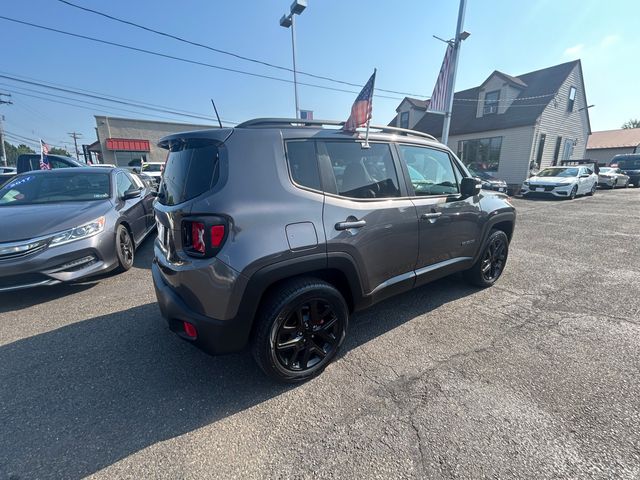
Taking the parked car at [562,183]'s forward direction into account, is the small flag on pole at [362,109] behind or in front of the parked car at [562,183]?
in front

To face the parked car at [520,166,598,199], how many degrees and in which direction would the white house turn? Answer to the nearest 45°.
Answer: approximately 45° to its left

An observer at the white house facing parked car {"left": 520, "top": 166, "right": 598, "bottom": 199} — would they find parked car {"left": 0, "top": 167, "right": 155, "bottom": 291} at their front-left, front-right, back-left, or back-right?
front-right

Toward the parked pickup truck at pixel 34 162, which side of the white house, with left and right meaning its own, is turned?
front

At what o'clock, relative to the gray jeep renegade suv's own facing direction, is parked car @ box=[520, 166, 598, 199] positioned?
The parked car is roughly at 12 o'clock from the gray jeep renegade suv.

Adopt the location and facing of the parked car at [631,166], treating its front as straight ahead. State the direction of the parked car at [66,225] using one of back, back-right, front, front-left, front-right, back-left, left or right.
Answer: front-left

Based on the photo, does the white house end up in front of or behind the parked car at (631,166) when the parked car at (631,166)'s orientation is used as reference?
in front

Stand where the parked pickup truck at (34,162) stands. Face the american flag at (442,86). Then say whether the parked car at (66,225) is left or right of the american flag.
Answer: right

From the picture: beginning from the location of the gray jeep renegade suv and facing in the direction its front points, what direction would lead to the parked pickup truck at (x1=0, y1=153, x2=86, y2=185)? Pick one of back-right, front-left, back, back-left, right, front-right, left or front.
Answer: left

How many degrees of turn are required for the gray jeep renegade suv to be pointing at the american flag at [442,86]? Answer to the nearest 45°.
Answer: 0° — it already faces it

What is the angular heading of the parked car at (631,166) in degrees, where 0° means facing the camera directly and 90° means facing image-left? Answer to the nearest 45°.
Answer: approximately 45°

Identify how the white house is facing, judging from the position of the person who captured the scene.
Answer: facing the viewer and to the left of the viewer

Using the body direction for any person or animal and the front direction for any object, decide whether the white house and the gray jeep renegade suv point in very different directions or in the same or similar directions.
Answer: very different directions

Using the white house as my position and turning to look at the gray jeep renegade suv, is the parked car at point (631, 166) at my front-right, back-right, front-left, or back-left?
back-left

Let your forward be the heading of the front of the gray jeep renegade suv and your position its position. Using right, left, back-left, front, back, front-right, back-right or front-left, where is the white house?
front
